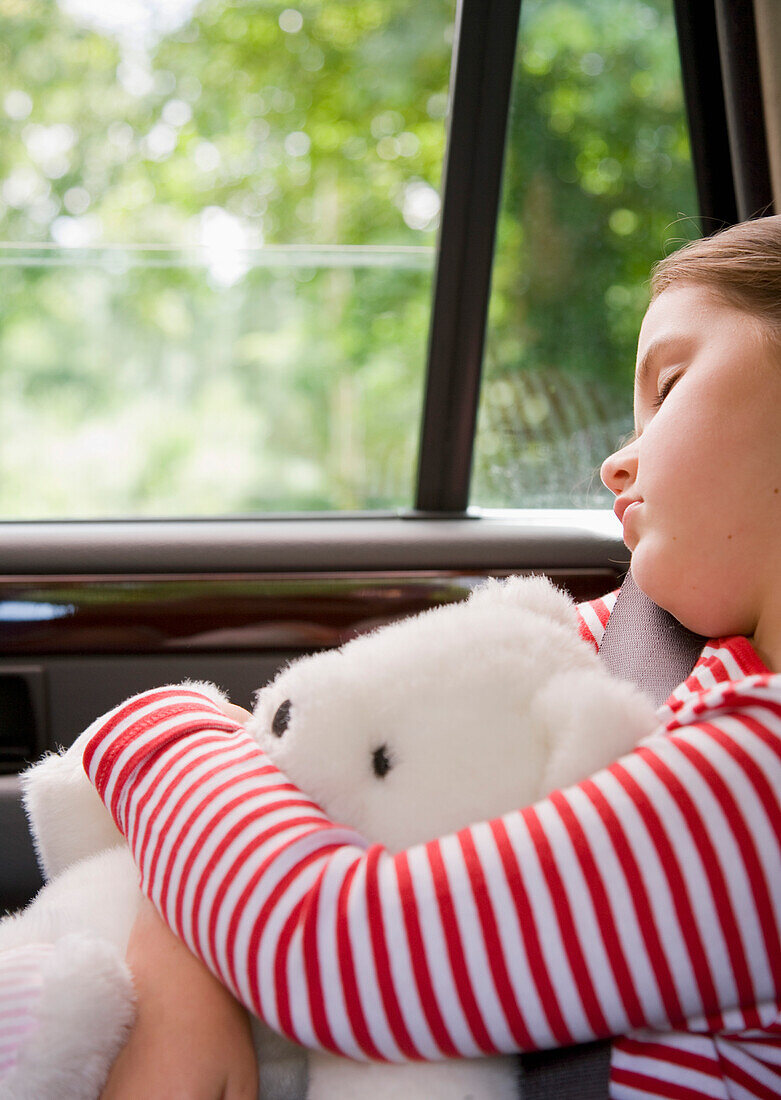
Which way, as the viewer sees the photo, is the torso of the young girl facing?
to the viewer's left

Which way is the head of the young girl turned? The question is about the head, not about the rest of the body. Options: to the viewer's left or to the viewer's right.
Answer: to the viewer's left
